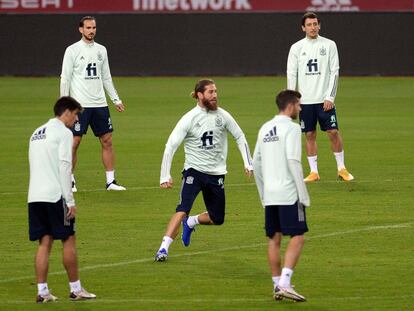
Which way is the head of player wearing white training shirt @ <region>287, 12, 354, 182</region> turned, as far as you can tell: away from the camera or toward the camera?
toward the camera

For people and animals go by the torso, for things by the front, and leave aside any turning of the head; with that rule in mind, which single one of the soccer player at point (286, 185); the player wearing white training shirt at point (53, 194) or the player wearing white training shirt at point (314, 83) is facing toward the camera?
the player wearing white training shirt at point (314, 83)

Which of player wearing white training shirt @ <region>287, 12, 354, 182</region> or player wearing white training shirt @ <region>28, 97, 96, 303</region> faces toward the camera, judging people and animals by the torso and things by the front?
player wearing white training shirt @ <region>287, 12, 354, 182</region>

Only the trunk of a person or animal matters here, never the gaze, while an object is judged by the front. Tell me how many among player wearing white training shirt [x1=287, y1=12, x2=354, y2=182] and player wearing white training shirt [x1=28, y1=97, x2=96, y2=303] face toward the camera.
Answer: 1

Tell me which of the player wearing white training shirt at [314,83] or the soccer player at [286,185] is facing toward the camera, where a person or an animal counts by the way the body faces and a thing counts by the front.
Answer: the player wearing white training shirt

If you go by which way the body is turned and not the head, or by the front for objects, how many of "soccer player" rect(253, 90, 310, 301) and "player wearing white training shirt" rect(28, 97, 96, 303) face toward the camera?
0

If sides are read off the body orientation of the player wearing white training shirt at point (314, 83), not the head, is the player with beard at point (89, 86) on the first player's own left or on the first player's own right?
on the first player's own right

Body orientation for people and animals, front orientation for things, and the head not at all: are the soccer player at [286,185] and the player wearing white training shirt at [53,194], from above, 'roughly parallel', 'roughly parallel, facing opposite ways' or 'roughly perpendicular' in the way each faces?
roughly parallel

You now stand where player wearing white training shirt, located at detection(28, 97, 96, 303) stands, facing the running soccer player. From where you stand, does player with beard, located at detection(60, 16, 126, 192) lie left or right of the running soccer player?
left

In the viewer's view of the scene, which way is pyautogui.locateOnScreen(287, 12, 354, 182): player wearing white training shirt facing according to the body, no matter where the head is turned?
toward the camera

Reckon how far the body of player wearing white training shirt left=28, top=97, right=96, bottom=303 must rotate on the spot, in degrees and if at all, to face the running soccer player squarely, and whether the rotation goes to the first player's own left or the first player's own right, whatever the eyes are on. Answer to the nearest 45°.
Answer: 0° — they already face them

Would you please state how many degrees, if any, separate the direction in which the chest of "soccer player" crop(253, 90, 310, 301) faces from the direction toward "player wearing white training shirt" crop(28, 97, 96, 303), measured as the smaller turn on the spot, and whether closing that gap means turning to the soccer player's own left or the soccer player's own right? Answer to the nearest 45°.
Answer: approximately 135° to the soccer player's own left

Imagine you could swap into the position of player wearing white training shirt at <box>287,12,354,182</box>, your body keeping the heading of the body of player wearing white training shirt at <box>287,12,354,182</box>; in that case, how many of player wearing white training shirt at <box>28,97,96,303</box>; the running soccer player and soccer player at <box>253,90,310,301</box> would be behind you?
0

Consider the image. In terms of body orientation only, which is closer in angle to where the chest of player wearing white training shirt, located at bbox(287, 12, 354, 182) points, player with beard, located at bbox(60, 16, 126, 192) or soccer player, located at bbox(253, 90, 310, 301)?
the soccer player

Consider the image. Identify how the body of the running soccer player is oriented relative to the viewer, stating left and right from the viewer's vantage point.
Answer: facing the viewer and to the right of the viewer
